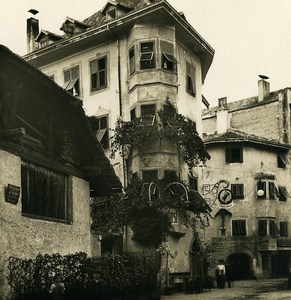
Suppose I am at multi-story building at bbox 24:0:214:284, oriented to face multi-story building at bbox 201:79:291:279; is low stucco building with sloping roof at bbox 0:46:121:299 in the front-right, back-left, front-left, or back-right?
back-right

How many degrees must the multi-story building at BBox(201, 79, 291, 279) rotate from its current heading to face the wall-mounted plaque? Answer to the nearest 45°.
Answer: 0° — it already faces it

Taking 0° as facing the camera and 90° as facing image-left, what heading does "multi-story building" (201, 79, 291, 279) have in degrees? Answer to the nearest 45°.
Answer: approximately 0°
